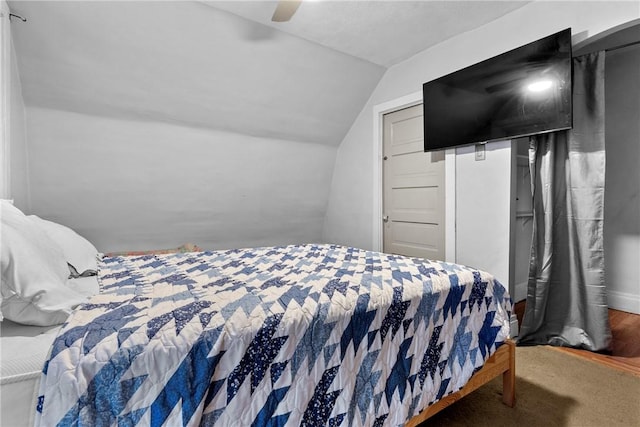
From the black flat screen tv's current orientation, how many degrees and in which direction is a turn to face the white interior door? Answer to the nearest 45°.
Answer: approximately 90° to its right

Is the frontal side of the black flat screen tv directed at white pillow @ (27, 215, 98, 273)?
yes

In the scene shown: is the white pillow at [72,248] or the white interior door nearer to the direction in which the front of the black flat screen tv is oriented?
the white pillow

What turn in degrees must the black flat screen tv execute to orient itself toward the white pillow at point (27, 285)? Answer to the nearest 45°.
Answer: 0° — it already faces it

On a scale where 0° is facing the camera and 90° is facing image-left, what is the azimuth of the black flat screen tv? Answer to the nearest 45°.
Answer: approximately 45°
